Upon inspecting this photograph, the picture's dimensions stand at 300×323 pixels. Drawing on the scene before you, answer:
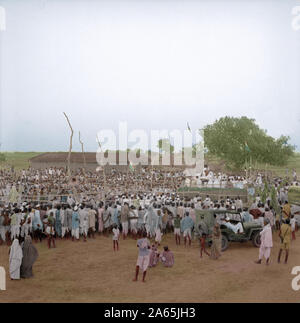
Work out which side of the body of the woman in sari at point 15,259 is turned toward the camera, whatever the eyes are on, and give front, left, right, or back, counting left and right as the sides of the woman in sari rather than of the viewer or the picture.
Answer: back

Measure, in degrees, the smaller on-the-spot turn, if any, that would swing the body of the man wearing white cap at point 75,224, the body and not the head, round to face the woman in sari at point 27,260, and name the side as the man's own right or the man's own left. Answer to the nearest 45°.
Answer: approximately 180°

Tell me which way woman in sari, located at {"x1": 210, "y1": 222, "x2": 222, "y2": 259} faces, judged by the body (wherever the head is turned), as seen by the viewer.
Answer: away from the camera

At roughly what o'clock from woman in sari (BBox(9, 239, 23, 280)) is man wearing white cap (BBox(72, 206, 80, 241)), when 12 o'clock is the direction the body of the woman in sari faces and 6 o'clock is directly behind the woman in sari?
The man wearing white cap is roughly at 1 o'clock from the woman in sari.

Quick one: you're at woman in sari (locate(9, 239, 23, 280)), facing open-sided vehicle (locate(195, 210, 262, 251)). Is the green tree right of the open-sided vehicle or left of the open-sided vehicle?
left

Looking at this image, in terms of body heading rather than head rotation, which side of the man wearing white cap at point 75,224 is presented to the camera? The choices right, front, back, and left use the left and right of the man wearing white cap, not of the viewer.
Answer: back

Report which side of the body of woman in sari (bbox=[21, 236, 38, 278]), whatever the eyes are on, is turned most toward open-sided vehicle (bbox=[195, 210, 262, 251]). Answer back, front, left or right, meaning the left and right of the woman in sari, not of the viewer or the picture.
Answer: right

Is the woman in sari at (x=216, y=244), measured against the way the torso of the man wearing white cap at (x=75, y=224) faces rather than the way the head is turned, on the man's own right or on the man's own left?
on the man's own right

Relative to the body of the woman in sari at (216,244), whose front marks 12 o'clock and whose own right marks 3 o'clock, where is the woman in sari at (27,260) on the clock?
the woman in sari at (27,260) is roughly at 8 o'clock from the woman in sari at (216,244).

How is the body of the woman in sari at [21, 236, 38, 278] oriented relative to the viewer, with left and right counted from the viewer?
facing away from the viewer

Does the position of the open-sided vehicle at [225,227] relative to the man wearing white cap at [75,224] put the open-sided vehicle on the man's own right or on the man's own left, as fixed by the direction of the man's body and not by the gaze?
on the man's own right
